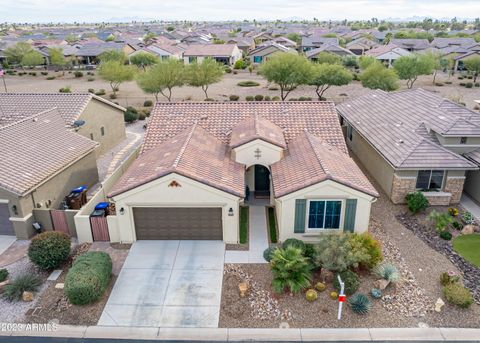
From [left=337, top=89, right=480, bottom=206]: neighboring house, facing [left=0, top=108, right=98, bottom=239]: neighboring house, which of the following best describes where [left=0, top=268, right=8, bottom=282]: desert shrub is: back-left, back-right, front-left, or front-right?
front-left

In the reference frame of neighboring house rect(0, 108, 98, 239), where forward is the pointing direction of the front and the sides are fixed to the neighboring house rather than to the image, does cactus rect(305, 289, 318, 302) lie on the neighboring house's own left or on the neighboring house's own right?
on the neighboring house's own left

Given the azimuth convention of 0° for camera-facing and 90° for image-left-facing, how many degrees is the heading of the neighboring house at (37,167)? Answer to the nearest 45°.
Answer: approximately 45°

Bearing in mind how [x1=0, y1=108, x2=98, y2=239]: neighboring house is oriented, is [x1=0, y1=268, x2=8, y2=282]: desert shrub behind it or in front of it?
in front

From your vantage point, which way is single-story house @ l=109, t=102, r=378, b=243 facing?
toward the camera

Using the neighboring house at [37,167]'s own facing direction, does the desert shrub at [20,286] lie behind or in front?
in front

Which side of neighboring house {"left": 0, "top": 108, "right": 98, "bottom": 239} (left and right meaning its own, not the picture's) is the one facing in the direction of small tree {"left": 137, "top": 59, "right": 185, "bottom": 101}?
back

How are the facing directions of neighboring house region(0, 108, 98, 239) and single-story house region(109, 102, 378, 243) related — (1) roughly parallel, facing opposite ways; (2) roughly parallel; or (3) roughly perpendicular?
roughly parallel

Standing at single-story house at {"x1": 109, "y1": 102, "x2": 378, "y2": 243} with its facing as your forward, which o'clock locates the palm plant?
The palm plant is roughly at 11 o'clock from the single-story house.

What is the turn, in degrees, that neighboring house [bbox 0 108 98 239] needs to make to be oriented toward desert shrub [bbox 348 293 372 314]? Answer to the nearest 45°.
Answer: approximately 90° to its left

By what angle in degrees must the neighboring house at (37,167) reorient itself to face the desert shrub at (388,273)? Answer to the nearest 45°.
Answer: approximately 90° to its left

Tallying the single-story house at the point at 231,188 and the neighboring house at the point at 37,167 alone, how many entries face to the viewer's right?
0

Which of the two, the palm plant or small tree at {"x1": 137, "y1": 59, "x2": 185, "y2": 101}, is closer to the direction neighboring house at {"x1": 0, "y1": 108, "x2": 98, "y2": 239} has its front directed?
the palm plant

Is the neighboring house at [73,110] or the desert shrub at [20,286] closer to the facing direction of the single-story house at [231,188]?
the desert shrub

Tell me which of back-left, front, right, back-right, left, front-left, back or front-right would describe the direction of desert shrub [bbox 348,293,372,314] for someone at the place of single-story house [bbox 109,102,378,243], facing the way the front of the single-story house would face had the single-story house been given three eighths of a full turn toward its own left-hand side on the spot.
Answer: right

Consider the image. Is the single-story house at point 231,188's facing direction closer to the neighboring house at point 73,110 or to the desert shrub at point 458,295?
the desert shrub

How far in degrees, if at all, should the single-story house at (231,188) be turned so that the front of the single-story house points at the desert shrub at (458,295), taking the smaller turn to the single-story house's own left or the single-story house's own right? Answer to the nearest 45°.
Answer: approximately 45° to the single-story house's own left

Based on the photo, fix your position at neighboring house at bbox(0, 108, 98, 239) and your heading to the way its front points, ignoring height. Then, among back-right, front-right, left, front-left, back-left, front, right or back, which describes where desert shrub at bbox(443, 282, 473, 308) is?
left

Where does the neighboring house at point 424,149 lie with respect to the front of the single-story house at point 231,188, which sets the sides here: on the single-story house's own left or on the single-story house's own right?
on the single-story house's own left

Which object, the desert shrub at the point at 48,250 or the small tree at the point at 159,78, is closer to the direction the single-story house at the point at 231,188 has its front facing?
the desert shrub
